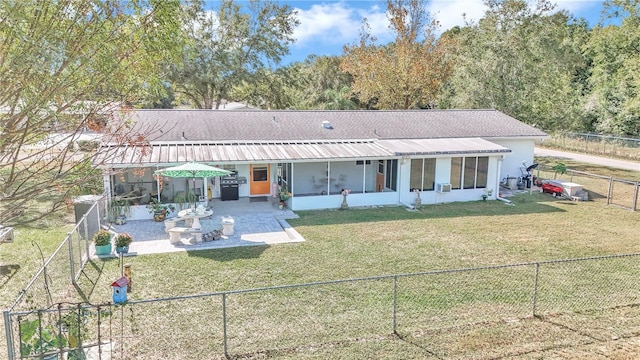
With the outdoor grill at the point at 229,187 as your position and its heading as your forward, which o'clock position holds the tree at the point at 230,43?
The tree is roughly at 6 o'clock from the outdoor grill.

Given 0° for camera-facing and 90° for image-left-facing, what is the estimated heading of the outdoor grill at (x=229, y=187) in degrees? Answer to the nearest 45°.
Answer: approximately 0°

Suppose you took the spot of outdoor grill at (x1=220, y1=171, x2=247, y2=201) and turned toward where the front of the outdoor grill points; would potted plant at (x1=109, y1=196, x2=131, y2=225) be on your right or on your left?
on your right

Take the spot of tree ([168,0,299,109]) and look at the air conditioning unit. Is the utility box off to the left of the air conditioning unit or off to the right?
right
